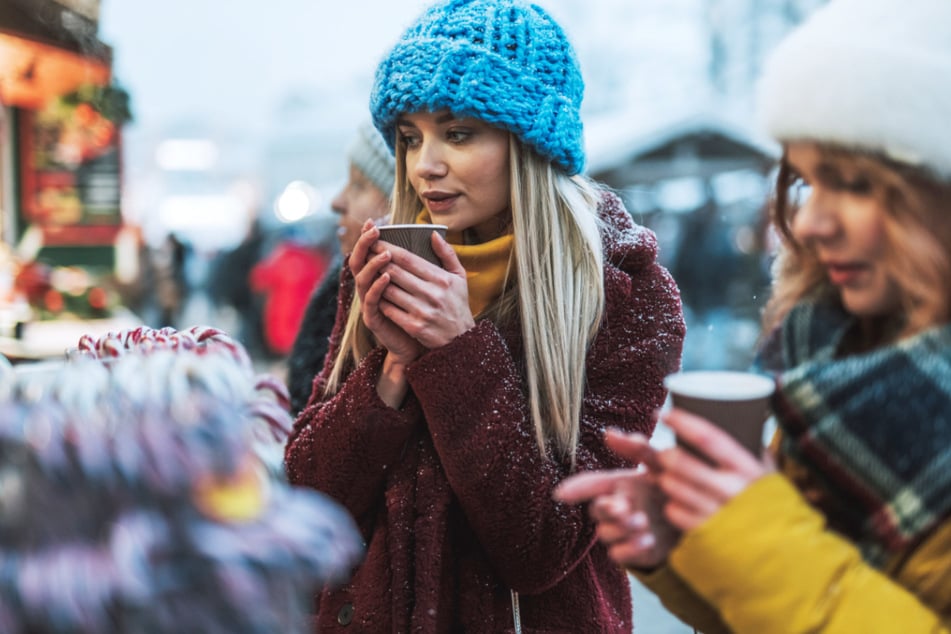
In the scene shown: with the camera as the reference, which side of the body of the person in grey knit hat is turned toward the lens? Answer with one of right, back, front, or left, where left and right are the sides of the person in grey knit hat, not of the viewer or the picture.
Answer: left

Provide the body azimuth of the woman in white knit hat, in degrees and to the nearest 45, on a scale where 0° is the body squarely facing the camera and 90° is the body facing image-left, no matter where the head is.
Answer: approximately 45°

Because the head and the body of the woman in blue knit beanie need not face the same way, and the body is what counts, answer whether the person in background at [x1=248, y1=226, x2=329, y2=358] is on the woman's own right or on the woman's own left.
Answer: on the woman's own right

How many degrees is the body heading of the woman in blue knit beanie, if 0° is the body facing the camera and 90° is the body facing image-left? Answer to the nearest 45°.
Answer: approximately 45°

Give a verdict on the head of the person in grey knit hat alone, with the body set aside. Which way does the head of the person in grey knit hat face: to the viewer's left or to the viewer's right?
to the viewer's left

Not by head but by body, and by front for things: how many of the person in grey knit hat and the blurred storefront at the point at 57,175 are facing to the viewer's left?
1

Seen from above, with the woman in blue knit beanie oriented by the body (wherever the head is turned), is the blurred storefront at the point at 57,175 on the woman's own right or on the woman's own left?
on the woman's own right
